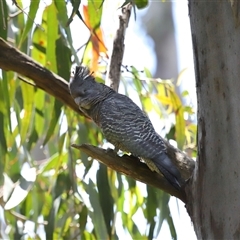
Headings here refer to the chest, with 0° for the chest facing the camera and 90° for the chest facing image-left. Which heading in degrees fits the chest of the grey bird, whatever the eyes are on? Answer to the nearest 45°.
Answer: approximately 90°

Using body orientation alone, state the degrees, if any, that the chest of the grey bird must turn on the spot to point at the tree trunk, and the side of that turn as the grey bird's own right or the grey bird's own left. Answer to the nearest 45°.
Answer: approximately 135° to the grey bird's own left
